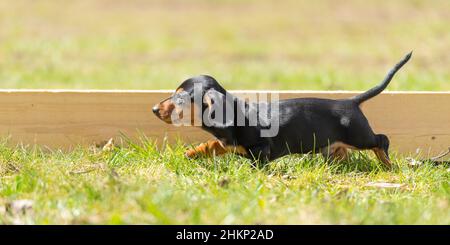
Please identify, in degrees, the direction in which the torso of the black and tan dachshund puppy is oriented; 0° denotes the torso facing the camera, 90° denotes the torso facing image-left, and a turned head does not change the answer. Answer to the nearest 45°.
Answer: approximately 90°
